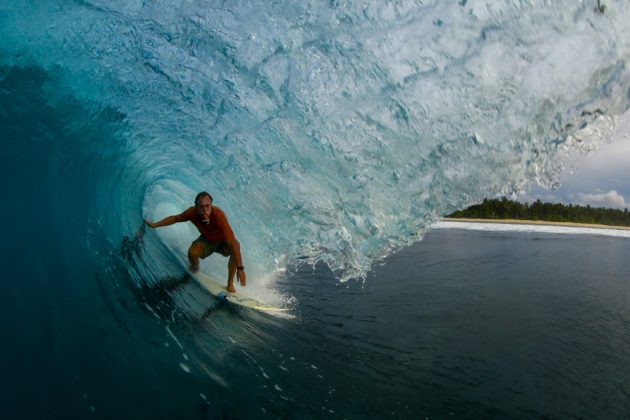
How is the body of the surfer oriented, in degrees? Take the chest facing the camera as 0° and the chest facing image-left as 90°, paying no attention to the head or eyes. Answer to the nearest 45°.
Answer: approximately 0°
